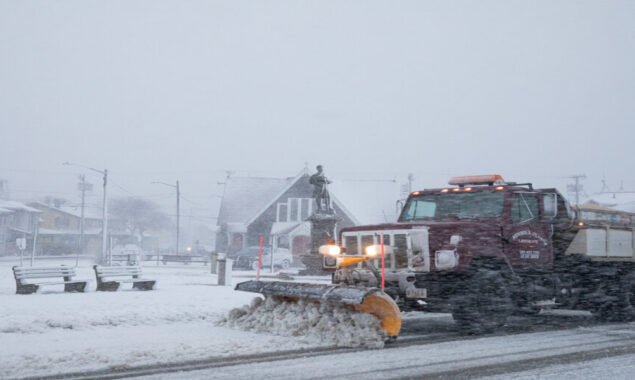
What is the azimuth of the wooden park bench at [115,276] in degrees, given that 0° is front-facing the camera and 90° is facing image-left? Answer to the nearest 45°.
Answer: approximately 315°

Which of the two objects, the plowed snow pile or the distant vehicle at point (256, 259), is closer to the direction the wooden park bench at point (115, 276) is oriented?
the plowed snow pile

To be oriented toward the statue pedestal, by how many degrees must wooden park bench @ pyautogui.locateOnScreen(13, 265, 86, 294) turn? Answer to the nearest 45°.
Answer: approximately 90° to its left

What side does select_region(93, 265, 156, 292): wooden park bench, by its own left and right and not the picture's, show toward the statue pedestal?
left

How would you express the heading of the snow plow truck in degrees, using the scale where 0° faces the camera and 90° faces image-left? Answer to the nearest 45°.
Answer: approximately 45°

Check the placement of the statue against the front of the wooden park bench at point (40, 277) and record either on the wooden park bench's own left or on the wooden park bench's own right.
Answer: on the wooden park bench's own left

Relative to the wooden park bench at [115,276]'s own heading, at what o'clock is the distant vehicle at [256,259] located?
The distant vehicle is roughly at 8 o'clock from the wooden park bench.

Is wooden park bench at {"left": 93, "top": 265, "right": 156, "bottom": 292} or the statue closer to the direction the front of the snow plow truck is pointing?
the wooden park bench

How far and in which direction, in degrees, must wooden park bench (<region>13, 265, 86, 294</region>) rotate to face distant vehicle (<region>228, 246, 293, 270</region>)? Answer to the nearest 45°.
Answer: approximately 90° to its left

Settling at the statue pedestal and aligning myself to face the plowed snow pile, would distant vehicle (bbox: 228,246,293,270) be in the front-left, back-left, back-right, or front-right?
back-right
